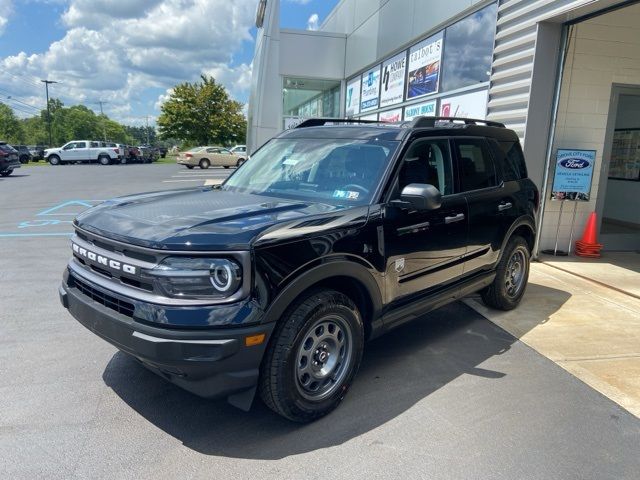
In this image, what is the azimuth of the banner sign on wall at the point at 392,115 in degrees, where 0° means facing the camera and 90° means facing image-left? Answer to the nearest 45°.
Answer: approximately 45°

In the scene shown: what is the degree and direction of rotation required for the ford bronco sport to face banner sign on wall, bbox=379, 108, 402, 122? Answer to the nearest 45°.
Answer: approximately 135° to its right

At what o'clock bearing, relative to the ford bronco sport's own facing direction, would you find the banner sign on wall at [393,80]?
The banner sign on wall is roughly at 5 o'clock from the ford bronco sport.

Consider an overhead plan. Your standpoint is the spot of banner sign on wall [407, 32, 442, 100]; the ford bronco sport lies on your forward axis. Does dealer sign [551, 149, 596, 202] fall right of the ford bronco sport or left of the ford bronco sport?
left

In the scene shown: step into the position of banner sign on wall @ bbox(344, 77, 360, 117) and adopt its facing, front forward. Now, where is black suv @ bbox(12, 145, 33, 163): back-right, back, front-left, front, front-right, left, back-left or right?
right

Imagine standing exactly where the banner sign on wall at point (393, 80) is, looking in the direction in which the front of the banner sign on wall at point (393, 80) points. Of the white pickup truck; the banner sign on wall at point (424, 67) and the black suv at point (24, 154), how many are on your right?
2

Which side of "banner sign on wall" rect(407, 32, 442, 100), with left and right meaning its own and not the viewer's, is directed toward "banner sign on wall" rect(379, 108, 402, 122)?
right

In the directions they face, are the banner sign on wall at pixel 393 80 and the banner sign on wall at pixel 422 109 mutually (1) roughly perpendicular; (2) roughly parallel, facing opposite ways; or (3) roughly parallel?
roughly parallel

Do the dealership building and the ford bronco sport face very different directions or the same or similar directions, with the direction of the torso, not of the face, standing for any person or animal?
same or similar directions

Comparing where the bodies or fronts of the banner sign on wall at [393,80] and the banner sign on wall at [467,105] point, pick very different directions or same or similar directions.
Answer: same or similar directions

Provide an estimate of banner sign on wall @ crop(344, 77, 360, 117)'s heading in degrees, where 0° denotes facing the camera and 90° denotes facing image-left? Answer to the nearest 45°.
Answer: approximately 45°
